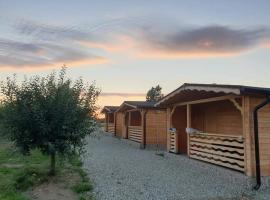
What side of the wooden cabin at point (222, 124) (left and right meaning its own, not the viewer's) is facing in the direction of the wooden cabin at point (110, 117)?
right

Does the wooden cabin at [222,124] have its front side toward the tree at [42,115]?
yes

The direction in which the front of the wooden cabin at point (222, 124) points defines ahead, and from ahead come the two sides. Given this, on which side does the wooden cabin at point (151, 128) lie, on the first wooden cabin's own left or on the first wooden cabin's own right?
on the first wooden cabin's own right

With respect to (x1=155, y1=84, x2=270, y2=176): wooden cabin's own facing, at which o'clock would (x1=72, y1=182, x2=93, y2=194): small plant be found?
The small plant is roughly at 12 o'clock from the wooden cabin.

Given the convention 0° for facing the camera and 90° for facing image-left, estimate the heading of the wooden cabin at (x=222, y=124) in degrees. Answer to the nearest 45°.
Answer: approximately 45°

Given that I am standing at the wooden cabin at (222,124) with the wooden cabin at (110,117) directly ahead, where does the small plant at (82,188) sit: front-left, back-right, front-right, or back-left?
back-left
